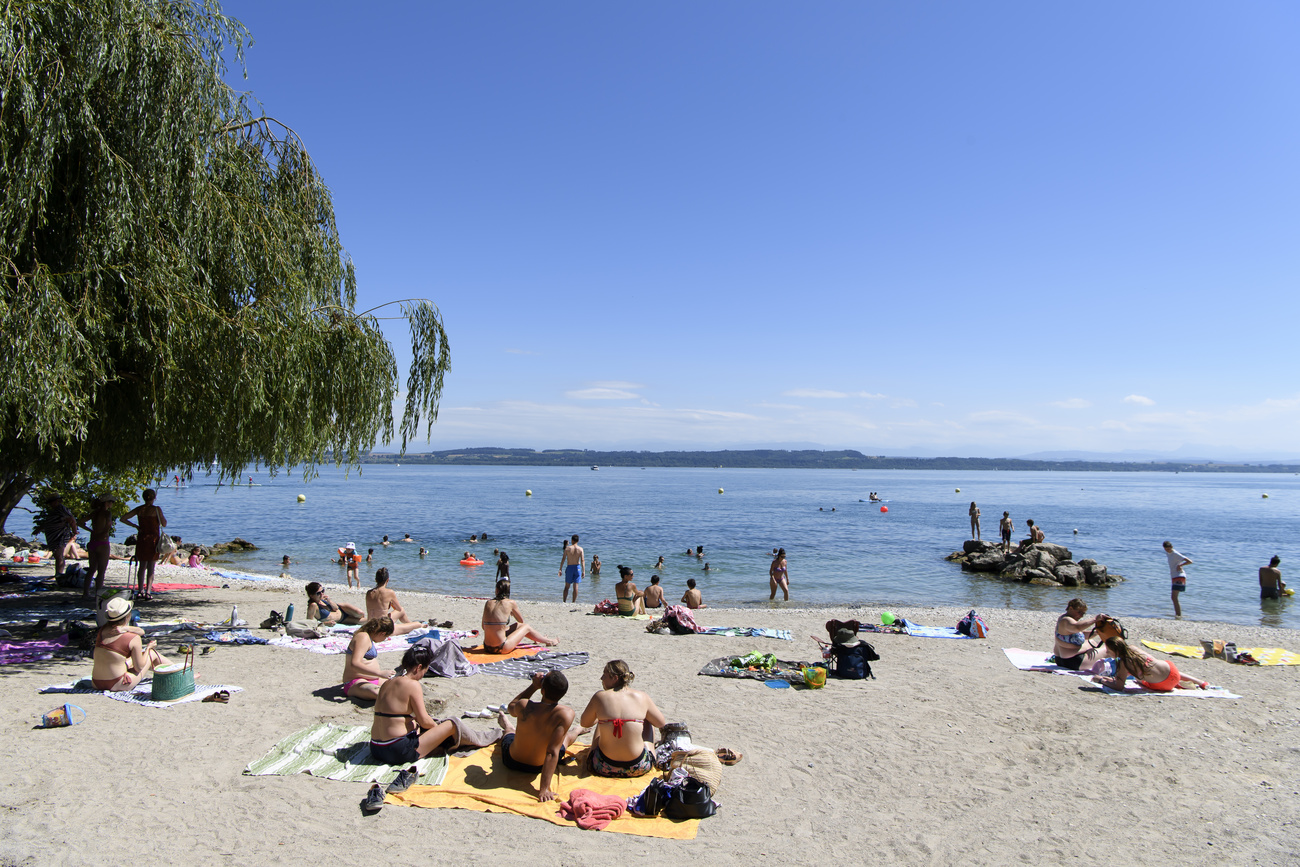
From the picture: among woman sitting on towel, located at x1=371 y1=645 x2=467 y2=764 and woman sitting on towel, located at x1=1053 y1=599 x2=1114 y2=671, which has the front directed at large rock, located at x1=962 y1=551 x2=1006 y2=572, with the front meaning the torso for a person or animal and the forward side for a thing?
woman sitting on towel, located at x1=371 y1=645 x2=467 y2=764

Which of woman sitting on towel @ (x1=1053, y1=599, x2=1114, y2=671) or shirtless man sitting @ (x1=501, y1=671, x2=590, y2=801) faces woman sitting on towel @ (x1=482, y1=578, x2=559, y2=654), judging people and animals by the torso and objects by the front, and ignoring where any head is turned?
the shirtless man sitting

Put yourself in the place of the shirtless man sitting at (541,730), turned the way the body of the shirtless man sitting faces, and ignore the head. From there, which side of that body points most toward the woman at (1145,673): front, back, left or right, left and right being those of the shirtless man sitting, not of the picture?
right

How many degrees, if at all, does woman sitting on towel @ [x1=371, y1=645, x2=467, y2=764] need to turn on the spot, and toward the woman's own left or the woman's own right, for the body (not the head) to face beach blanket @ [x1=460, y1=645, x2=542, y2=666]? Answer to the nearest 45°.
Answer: approximately 45° to the woman's own left

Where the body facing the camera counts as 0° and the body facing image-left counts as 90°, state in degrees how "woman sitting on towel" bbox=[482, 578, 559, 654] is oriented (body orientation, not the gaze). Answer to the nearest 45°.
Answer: approximately 225°

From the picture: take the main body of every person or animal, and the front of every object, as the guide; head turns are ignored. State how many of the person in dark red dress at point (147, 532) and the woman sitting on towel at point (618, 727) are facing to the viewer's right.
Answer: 0

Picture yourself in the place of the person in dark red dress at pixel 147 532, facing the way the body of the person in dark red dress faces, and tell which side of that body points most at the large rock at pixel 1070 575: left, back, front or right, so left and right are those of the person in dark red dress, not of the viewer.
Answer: right

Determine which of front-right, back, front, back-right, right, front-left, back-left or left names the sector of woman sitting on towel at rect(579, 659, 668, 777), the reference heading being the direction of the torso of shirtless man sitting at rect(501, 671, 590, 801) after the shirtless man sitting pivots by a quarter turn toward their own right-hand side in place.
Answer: front

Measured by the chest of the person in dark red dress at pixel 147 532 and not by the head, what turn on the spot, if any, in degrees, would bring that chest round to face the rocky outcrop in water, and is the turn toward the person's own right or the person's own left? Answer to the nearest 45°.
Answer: approximately 90° to the person's own right

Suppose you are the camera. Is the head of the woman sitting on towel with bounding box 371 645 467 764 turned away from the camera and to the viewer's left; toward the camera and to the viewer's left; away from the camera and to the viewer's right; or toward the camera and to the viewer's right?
away from the camera and to the viewer's right

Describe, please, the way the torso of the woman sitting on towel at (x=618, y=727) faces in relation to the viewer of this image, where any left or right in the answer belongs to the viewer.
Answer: facing away from the viewer

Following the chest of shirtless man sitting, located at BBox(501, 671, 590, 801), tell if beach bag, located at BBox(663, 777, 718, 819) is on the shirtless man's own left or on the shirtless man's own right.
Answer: on the shirtless man's own right
